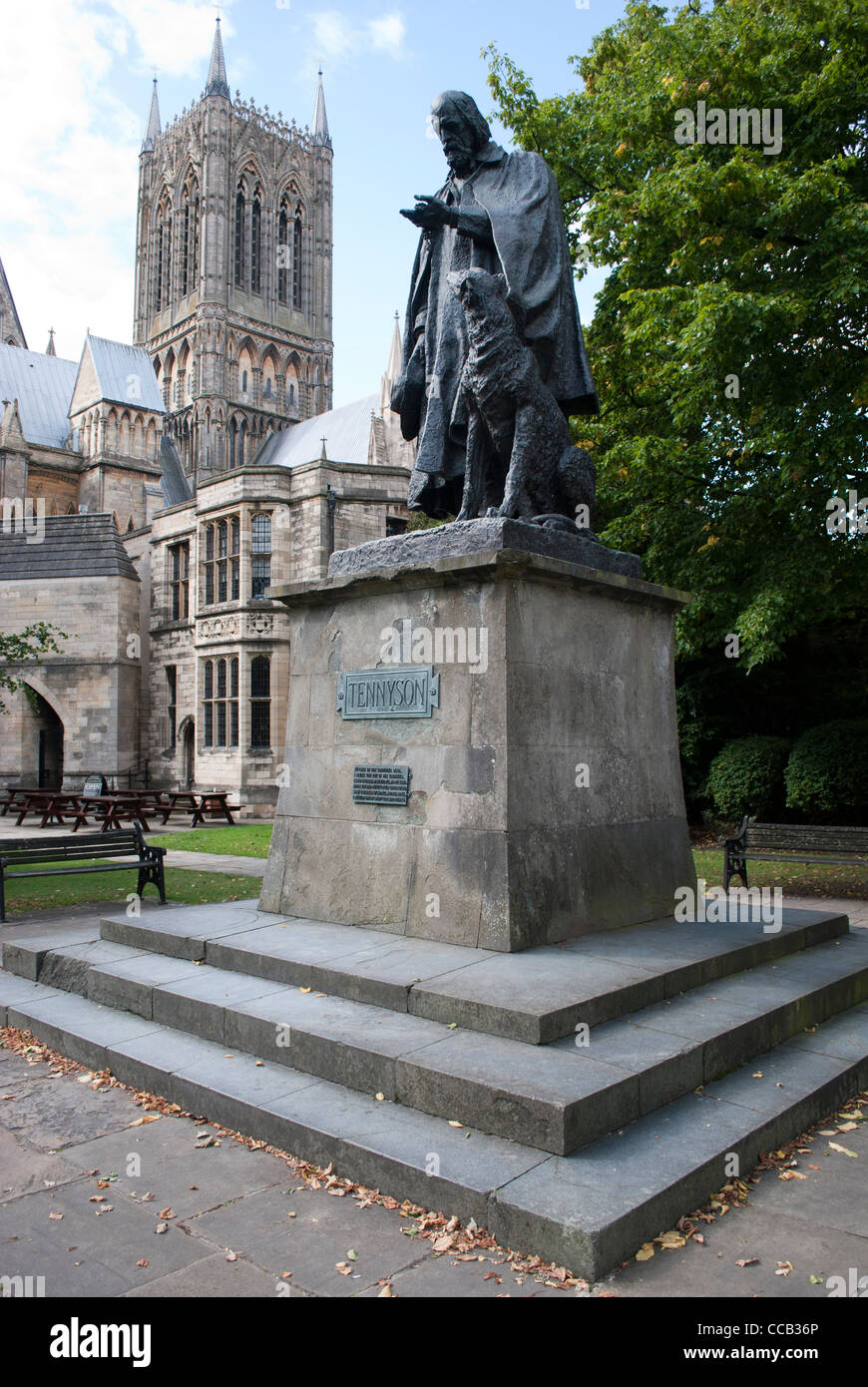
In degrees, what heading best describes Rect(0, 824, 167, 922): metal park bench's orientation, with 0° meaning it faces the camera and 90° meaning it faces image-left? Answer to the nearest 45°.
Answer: approximately 315°

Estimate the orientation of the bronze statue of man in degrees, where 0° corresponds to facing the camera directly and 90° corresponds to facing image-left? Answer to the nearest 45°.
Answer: approximately 45°

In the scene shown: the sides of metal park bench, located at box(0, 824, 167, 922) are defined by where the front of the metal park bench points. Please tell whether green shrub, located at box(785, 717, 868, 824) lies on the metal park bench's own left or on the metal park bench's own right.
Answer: on the metal park bench's own left

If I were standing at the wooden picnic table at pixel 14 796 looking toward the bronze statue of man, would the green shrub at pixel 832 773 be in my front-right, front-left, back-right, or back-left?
front-left

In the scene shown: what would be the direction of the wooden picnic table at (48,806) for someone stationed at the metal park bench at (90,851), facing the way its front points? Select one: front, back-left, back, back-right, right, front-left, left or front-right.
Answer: back-left

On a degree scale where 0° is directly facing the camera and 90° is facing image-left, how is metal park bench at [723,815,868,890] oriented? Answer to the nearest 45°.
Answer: approximately 45°

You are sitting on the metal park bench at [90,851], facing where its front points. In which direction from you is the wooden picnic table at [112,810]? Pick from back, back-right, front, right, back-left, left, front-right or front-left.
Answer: back-left

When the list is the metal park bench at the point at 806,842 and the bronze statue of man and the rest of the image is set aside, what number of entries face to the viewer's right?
0

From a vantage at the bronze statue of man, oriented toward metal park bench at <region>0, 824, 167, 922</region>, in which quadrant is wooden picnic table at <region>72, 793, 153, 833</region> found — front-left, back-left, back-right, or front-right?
front-right

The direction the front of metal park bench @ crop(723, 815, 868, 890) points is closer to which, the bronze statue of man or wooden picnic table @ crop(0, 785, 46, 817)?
the bronze statue of man
